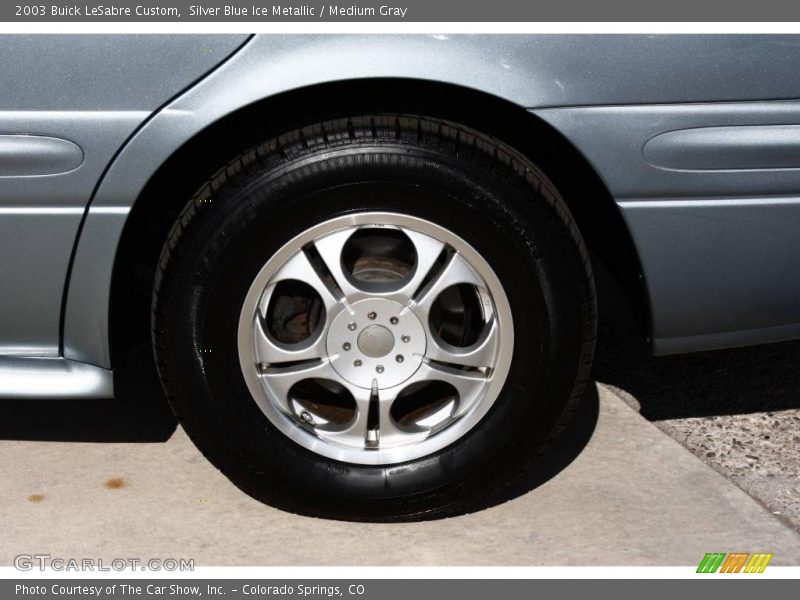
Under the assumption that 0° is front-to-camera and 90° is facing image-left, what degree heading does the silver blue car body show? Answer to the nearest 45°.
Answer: approximately 90°
